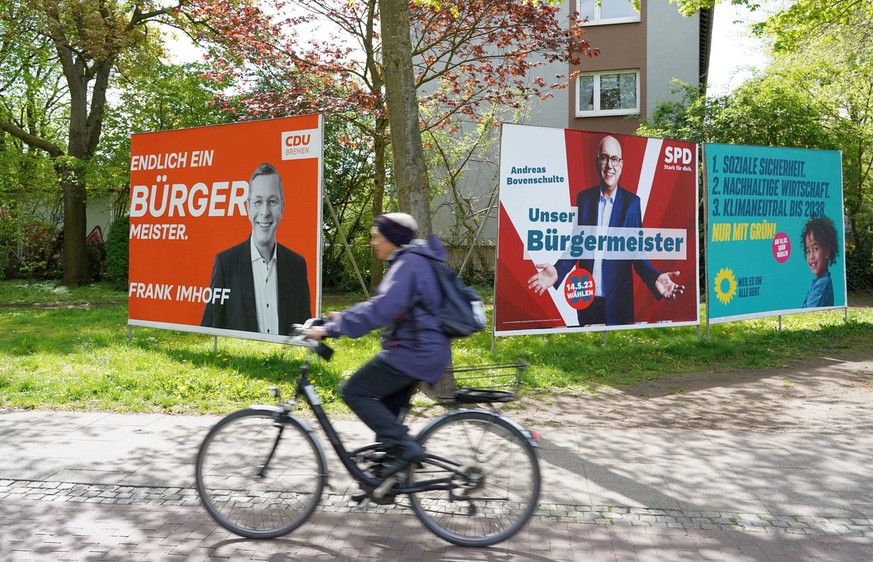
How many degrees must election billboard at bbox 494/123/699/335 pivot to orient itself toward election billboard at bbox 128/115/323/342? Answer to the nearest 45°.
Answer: approximately 135° to its right

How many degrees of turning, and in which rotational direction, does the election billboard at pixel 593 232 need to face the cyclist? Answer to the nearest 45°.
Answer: approximately 45° to its right

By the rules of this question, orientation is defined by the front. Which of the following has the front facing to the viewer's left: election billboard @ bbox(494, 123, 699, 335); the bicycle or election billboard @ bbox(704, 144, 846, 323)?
the bicycle

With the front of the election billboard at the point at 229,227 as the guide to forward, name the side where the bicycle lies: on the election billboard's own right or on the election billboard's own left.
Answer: on the election billboard's own left

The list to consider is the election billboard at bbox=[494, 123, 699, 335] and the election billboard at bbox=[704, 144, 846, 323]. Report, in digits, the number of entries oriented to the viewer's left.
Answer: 0

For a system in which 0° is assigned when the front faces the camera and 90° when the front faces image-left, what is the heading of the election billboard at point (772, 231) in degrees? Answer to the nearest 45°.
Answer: approximately 315°

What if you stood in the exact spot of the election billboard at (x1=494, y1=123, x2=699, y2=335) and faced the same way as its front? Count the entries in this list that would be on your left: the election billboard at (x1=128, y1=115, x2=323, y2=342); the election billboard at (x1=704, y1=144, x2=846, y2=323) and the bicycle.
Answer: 1

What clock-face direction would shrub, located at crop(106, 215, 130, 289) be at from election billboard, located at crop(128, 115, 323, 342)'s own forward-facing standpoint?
The shrub is roughly at 4 o'clock from the election billboard.

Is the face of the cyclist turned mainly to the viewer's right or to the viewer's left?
to the viewer's left

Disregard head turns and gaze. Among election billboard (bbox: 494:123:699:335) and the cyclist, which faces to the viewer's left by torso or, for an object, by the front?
the cyclist

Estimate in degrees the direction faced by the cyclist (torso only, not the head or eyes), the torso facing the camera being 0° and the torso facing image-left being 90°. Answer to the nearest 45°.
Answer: approximately 90°

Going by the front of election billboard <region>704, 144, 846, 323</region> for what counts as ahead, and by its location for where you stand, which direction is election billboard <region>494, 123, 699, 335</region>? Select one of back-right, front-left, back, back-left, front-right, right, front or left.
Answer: right

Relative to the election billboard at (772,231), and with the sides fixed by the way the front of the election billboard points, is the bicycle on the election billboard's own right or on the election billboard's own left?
on the election billboard's own right

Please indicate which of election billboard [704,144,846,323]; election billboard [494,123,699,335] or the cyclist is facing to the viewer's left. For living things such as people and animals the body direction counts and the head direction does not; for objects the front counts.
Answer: the cyclist

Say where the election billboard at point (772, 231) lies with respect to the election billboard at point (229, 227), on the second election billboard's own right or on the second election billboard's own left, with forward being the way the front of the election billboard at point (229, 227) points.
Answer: on the second election billboard's own left

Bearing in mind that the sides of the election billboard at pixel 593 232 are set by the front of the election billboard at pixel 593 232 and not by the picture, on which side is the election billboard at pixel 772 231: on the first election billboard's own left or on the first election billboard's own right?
on the first election billboard's own left
